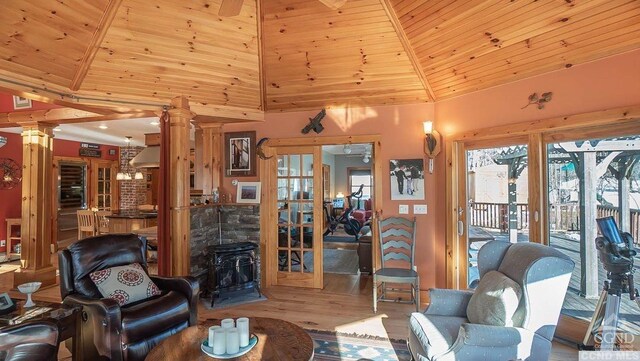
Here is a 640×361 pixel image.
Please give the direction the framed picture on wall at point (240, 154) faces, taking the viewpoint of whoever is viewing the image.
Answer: facing the viewer

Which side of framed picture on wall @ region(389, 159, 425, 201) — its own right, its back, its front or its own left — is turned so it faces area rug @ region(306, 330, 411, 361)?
front

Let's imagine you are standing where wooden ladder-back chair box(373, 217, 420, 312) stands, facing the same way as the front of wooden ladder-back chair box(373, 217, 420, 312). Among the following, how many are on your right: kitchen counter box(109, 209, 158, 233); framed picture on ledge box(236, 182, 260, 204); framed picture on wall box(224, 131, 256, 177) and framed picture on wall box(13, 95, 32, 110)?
4

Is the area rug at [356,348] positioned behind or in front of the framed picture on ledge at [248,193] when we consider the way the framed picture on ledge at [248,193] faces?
in front

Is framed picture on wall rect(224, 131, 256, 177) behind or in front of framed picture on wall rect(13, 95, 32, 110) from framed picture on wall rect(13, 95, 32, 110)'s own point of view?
in front

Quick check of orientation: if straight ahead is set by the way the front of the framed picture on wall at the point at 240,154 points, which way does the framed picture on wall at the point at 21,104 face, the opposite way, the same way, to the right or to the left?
to the left

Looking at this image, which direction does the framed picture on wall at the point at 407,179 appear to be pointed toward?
toward the camera

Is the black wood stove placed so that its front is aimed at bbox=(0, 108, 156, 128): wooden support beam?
no

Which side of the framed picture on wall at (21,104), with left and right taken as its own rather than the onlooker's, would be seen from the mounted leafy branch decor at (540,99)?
front

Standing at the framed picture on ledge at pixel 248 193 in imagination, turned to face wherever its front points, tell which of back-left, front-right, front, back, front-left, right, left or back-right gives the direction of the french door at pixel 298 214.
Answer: left

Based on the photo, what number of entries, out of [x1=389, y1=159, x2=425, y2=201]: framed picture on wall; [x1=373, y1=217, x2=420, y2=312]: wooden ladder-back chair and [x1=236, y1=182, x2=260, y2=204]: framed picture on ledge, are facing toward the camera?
3

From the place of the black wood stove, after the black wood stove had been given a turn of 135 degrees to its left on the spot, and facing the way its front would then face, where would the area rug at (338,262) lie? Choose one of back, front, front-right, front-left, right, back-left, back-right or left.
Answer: front-right

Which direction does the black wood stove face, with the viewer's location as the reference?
facing the viewer and to the right of the viewer

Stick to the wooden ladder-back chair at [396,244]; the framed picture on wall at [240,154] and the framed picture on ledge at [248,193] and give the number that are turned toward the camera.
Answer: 3

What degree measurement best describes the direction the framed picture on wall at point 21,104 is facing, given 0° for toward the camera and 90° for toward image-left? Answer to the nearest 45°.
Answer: approximately 315°

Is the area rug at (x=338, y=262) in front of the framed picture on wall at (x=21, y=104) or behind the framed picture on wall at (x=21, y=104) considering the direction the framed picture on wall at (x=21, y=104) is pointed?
in front

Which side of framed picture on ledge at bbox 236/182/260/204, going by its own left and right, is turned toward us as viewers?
front

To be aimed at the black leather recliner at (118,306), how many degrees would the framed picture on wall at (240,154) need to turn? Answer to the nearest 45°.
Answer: approximately 45° to its right

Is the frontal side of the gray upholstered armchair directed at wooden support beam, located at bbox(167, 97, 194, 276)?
no
